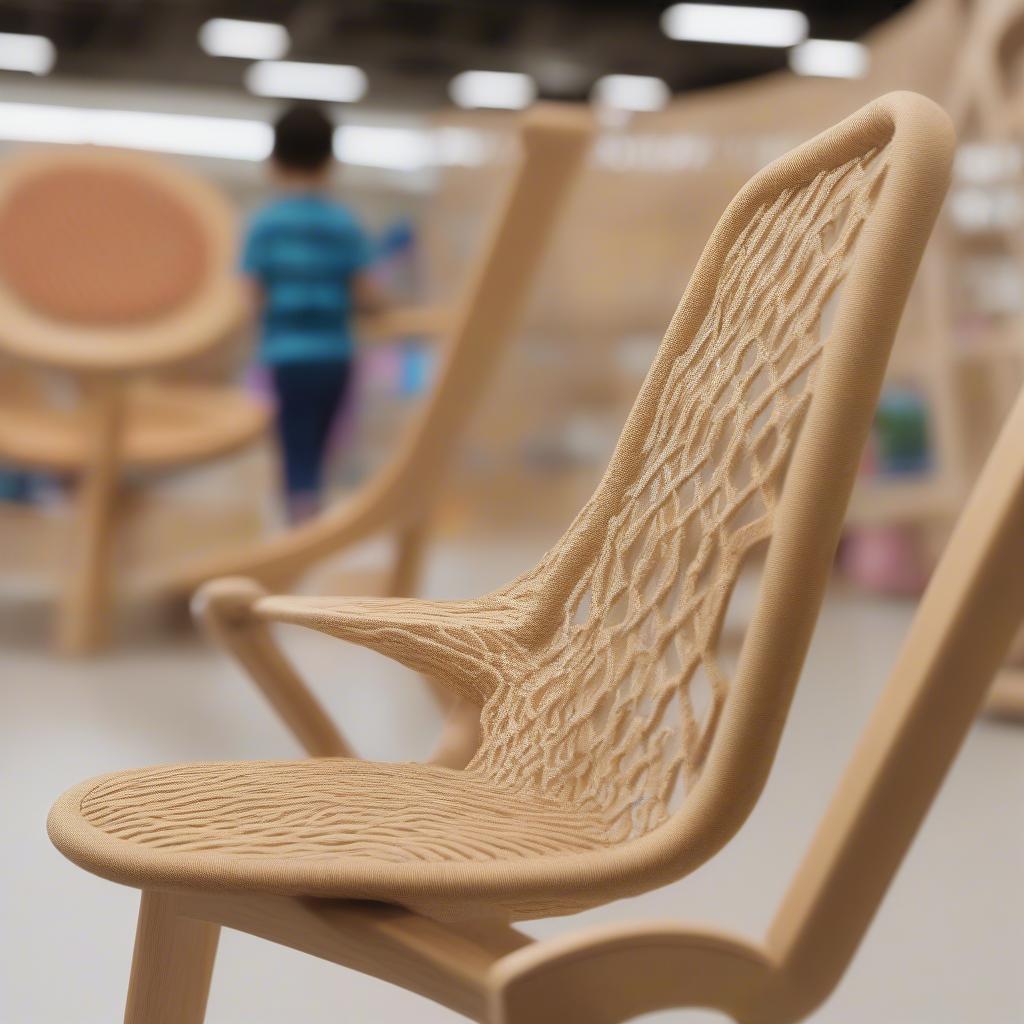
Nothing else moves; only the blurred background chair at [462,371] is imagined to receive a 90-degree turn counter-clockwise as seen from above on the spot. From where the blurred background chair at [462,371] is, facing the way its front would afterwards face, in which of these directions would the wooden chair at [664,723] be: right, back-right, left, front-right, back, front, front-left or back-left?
front

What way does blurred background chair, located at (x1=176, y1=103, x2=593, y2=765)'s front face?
to the viewer's left

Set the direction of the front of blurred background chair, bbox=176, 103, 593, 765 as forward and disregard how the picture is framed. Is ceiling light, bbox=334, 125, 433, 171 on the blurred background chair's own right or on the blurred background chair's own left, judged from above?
on the blurred background chair's own right

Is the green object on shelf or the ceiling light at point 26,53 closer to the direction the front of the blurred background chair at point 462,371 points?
the ceiling light

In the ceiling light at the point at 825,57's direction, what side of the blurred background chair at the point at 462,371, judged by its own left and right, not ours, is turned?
right

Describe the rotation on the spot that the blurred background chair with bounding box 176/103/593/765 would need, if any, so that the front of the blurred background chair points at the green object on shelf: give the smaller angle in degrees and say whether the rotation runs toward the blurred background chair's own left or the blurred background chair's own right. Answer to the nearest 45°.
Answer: approximately 135° to the blurred background chair's own right

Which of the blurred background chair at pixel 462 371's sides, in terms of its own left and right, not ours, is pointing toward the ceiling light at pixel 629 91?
right

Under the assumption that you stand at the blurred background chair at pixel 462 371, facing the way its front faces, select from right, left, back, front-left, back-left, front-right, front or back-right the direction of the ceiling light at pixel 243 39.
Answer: right

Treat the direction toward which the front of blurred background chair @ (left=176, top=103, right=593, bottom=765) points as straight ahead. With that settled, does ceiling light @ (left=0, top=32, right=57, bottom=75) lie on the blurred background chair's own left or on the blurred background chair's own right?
on the blurred background chair's own right
